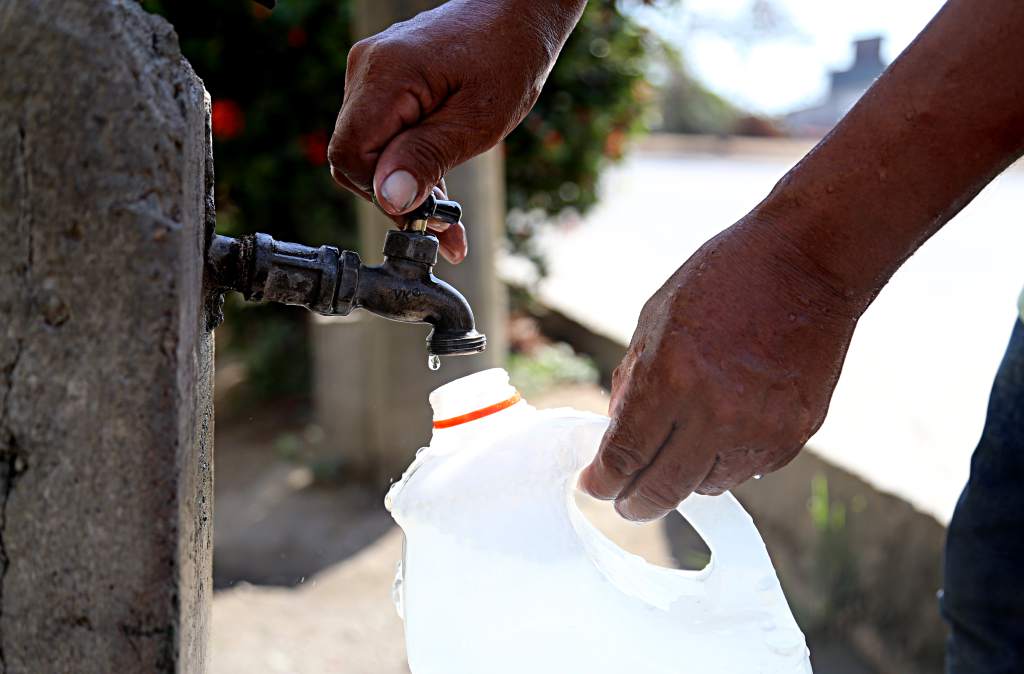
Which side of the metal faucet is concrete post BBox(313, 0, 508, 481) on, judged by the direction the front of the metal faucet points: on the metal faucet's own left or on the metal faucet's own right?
on the metal faucet's own left

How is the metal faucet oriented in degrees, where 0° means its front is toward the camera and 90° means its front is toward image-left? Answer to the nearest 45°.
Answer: approximately 270°

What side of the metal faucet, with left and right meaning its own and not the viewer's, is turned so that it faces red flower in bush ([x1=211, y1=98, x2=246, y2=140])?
left

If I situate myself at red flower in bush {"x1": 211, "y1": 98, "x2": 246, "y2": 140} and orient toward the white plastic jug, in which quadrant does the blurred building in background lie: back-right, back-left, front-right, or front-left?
back-left

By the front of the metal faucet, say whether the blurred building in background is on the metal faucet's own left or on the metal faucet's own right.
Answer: on the metal faucet's own left
